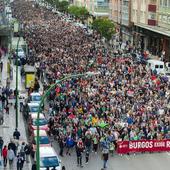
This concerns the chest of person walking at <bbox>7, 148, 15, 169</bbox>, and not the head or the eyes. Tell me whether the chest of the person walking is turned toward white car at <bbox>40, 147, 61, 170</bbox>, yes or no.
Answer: no

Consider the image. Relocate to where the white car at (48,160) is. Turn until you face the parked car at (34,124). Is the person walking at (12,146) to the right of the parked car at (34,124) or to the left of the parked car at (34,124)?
left

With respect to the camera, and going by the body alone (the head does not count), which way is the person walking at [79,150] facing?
toward the camera

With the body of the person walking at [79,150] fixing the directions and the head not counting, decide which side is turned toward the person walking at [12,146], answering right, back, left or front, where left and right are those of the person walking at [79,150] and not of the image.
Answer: right

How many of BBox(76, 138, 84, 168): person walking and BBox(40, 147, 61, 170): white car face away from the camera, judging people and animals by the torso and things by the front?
0

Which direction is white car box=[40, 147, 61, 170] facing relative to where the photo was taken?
toward the camera

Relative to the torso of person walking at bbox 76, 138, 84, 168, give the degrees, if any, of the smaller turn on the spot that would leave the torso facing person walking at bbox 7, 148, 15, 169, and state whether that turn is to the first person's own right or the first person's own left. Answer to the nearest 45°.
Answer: approximately 90° to the first person's own right

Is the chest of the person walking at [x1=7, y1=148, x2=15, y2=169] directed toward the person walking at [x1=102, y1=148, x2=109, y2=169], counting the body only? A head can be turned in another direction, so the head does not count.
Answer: no

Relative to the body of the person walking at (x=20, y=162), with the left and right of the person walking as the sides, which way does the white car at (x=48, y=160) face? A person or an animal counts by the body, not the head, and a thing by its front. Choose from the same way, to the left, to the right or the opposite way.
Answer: the opposite way

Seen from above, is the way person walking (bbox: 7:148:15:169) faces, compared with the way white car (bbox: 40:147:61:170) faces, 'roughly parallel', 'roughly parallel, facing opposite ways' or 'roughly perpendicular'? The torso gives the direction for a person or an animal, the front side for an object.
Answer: roughly parallel, facing opposite ways

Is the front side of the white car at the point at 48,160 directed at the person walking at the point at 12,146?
no
